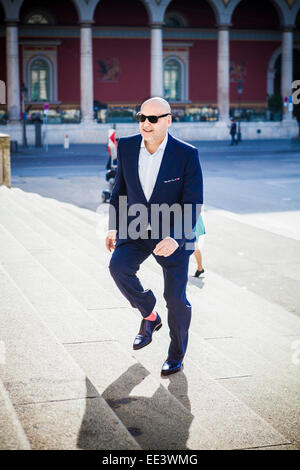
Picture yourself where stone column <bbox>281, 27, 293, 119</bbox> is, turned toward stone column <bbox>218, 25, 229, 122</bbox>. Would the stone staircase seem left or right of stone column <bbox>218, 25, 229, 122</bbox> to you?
left

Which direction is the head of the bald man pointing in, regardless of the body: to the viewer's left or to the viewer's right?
to the viewer's left

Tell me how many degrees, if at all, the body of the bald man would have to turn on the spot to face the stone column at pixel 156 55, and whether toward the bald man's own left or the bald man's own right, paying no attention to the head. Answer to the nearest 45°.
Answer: approximately 135° to the bald man's own right

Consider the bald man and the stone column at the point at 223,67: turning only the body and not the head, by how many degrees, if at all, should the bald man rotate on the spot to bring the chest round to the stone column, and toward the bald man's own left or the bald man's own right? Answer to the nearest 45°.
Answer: approximately 135° to the bald man's own right

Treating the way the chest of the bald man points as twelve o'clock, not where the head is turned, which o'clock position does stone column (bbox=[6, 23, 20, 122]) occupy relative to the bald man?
The stone column is roughly at 4 o'clock from the bald man.
